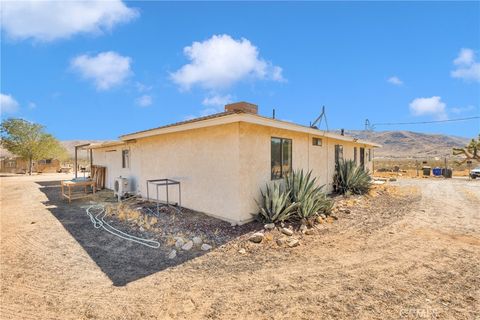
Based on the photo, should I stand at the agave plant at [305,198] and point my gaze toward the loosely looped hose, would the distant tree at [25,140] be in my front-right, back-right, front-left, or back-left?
front-right

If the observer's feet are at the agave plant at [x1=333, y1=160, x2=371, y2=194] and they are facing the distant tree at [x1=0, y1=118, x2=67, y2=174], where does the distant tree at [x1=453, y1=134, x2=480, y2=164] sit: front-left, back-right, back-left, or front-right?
back-right
